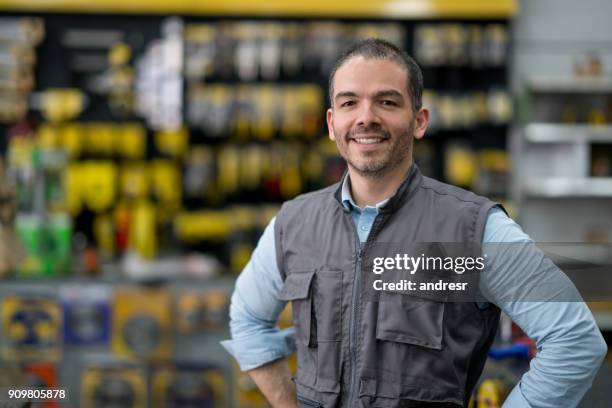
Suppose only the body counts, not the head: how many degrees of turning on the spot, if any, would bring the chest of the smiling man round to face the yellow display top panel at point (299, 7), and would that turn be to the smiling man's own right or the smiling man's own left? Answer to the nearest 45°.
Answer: approximately 135° to the smiling man's own right

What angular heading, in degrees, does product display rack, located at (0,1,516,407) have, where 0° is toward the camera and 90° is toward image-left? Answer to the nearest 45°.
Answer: approximately 0°

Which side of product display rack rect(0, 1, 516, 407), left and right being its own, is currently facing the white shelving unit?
left

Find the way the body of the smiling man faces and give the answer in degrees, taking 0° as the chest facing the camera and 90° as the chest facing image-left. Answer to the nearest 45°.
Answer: approximately 45°

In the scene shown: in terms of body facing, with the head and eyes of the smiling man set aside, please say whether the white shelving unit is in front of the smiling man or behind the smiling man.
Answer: behind

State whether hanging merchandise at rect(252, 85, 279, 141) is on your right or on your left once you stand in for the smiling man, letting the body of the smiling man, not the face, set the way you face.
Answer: on your right

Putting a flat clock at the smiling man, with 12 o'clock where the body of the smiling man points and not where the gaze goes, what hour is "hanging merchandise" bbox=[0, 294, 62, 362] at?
The hanging merchandise is roughly at 3 o'clock from the smiling man.

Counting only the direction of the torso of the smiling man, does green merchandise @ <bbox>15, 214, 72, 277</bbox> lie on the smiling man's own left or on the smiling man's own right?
on the smiling man's own right
